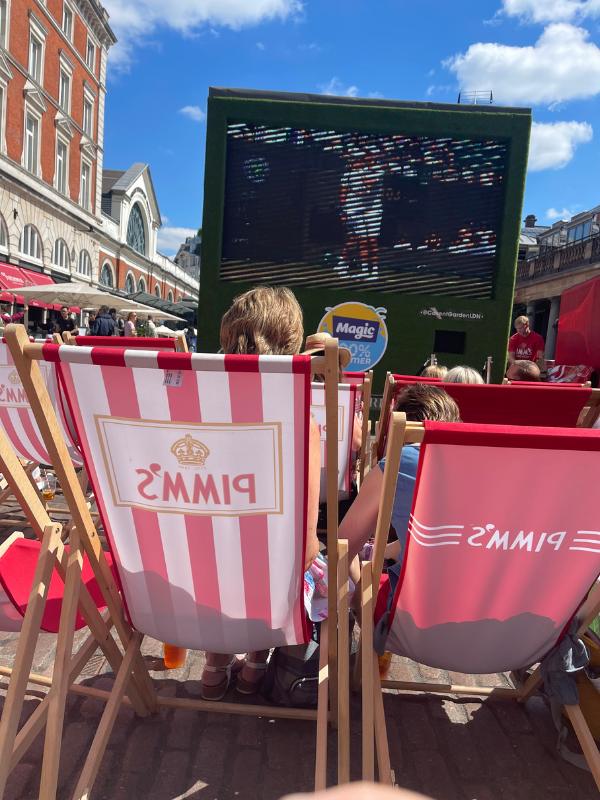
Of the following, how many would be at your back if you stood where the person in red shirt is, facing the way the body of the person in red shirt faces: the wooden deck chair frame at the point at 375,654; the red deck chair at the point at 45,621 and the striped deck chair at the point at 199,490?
0

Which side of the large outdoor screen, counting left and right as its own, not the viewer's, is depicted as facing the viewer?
front

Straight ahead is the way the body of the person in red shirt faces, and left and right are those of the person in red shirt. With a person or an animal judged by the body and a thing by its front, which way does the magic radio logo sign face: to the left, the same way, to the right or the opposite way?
the same way

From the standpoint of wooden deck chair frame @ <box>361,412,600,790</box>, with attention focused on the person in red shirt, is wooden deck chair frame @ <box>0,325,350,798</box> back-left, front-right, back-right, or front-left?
back-left

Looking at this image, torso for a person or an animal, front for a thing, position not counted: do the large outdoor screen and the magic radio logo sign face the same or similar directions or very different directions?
same or similar directions

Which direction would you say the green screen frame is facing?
toward the camera

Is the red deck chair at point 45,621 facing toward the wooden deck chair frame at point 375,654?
no

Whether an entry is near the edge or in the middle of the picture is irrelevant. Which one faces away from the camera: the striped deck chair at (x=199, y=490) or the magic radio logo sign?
the striped deck chair

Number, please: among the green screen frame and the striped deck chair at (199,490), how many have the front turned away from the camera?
1

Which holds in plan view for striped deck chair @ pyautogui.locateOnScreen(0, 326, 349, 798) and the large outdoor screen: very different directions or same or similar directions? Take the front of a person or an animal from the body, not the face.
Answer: very different directions

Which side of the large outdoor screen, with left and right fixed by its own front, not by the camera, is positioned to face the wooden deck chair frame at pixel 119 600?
front

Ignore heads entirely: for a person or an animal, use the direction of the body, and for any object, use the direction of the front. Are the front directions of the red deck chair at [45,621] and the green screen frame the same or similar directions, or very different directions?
very different directions

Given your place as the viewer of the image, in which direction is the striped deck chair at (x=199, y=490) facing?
facing away from the viewer

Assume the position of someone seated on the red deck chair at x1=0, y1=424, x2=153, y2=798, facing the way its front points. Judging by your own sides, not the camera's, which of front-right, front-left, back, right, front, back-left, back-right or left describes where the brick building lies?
front-left

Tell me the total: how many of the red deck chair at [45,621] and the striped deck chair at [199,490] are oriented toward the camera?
0

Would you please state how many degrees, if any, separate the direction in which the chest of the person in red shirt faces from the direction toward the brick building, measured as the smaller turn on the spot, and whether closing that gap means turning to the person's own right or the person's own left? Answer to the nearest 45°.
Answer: approximately 135° to the person's own right

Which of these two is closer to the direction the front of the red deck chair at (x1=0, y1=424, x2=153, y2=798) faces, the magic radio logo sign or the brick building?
the magic radio logo sign

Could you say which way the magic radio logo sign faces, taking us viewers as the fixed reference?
facing the viewer

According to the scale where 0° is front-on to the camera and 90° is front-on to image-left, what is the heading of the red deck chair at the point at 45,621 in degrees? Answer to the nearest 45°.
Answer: approximately 225°

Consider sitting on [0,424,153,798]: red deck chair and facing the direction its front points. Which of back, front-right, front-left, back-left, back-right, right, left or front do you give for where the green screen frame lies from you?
front

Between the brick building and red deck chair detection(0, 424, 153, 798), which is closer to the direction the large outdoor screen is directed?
the red deck chair
